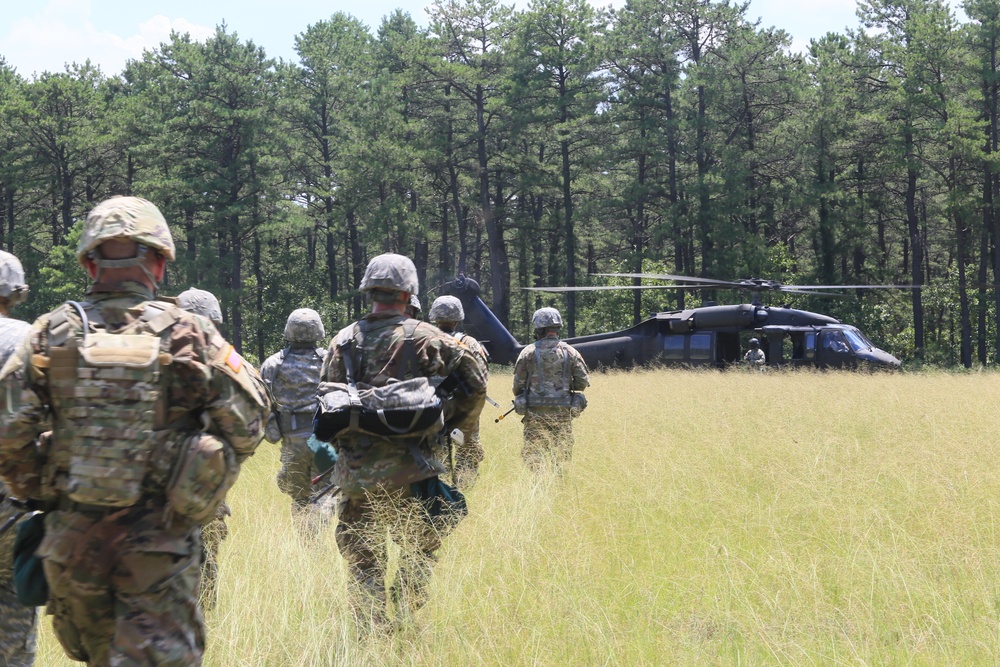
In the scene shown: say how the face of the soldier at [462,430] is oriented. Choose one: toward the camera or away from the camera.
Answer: away from the camera

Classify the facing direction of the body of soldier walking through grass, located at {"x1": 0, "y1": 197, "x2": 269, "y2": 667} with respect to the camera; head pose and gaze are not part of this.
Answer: away from the camera

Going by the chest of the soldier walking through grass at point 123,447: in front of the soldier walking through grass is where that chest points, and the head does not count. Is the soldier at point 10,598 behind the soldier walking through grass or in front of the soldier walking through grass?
in front

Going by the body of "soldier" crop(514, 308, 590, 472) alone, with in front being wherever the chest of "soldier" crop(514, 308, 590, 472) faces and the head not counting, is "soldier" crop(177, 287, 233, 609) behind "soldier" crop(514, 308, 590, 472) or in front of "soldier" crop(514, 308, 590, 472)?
behind

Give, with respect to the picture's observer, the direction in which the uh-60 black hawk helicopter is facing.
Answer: facing to the right of the viewer

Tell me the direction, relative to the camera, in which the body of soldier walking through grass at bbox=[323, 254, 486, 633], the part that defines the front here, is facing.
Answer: away from the camera

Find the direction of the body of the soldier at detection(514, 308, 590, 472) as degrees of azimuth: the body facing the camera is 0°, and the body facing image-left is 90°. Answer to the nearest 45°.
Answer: approximately 180°

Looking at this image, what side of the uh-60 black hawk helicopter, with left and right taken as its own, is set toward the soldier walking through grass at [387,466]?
right

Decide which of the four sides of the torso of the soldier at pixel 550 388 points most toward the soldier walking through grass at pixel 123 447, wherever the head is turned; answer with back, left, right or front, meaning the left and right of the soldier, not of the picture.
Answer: back

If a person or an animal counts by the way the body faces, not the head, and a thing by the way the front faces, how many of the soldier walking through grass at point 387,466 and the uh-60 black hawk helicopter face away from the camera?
1

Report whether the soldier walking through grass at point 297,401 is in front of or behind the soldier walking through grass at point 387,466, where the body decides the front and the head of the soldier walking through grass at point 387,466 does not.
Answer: in front

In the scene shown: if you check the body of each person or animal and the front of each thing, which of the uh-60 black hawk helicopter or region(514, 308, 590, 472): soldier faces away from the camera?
the soldier
